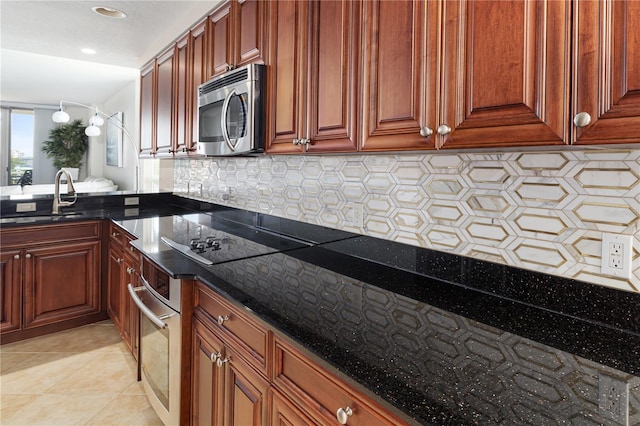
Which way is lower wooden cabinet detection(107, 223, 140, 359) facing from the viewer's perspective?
to the viewer's left

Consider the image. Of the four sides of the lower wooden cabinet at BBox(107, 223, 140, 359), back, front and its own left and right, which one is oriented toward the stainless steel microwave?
left

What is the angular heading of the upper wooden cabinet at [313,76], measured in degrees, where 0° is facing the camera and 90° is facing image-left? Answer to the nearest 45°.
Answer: approximately 45°

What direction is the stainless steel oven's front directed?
to the viewer's left

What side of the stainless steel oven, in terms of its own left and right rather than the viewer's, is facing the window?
right

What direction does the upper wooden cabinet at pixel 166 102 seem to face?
to the viewer's left
